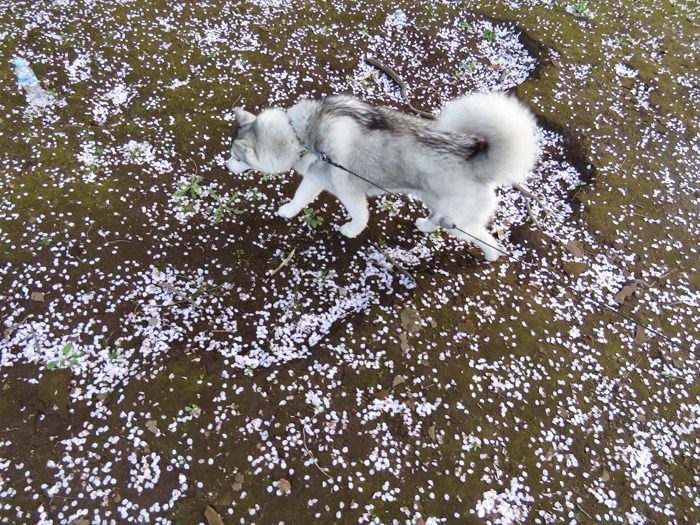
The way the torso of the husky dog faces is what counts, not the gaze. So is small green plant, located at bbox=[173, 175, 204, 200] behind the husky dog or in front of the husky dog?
in front

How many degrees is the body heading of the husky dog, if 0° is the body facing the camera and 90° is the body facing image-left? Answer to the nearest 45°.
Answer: approximately 90°

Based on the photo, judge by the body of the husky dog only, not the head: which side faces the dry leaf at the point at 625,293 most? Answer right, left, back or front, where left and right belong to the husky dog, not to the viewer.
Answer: back

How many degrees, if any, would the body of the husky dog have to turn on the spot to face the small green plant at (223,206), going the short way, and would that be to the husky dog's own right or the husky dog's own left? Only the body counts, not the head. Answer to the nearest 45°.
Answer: approximately 45° to the husky dog's own right

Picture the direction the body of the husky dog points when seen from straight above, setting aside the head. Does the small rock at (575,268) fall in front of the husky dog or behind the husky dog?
behind
